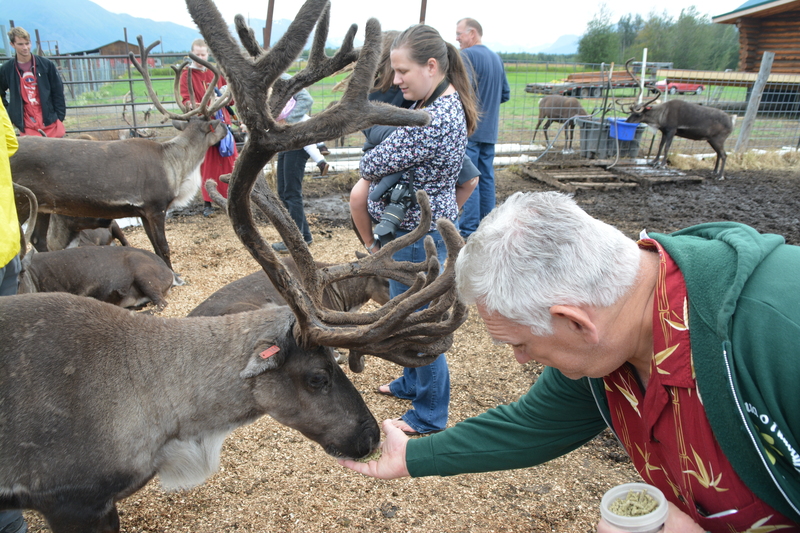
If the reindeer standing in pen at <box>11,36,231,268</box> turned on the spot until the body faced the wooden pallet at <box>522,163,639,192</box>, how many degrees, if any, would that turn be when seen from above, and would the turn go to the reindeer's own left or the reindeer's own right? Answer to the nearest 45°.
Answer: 0° — it already faces it

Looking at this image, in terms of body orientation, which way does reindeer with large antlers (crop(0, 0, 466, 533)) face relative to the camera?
to the viewer's right

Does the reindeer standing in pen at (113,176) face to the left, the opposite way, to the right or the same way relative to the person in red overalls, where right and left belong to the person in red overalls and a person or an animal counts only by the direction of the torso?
to the left

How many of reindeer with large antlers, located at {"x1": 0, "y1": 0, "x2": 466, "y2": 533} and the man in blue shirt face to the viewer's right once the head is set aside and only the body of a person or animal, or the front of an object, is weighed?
1

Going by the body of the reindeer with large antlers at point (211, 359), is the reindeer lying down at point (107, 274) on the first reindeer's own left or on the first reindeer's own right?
on the first reindeer's own left

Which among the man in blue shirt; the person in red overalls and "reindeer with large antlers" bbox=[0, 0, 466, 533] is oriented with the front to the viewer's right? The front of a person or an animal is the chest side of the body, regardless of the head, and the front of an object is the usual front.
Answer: the reindeer with large antlers

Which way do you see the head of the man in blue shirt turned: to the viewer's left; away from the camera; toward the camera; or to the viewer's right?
to the viewer's left

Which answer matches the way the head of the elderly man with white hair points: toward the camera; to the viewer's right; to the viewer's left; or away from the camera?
to the viewer's left

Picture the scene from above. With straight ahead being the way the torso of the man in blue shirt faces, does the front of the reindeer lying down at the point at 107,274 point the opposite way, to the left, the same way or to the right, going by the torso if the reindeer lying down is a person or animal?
to the left

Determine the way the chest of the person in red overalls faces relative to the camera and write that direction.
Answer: toward the camera
